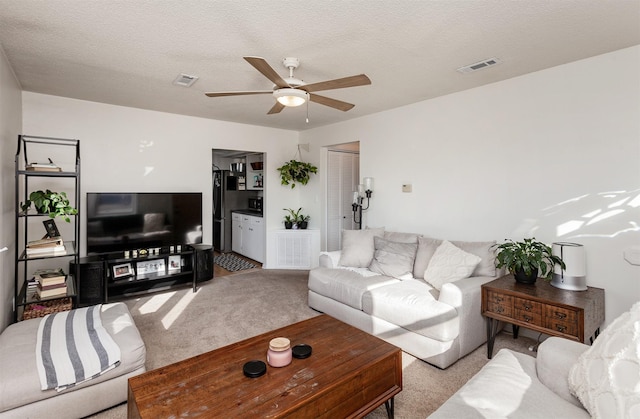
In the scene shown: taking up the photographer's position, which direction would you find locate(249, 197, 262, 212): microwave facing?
facing the viewer and to the left of the viewer

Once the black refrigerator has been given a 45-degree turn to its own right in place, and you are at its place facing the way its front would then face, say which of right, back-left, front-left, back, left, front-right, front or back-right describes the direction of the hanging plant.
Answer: back-left

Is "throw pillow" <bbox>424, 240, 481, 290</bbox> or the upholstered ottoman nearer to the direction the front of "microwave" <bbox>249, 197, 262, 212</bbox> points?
the upholstered ottoman

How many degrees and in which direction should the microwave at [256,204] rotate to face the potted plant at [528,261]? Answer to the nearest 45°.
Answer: approximately 90° to its left

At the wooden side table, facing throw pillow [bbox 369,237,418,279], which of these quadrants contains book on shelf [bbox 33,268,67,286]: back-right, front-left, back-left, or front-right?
front-left

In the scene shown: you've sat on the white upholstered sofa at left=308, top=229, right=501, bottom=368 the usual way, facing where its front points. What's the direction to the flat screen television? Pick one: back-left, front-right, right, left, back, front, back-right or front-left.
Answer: front-right

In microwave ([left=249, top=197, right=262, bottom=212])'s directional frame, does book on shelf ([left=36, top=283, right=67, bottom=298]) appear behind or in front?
in front

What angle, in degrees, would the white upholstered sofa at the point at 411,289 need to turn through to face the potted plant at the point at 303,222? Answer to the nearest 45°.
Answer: approximately 90° to its right

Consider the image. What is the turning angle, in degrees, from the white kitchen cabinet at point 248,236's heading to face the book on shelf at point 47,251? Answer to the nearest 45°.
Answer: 0° — it already faces it

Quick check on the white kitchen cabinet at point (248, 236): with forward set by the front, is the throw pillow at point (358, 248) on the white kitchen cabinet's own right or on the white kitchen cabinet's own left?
on the white kitchen cabinet's own left

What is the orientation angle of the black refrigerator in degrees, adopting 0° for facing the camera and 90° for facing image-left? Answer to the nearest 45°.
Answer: approximately 45°

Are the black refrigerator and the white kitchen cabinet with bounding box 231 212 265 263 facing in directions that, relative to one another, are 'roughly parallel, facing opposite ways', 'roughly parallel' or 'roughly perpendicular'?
roughly parallel

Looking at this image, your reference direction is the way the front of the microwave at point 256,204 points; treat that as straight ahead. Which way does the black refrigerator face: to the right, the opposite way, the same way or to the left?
the same way

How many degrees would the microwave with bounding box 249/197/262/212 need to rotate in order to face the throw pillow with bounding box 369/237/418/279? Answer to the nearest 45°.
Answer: approximately 45° to its left

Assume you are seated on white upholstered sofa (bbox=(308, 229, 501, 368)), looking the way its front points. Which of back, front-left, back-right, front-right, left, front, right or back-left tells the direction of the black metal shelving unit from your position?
front-right

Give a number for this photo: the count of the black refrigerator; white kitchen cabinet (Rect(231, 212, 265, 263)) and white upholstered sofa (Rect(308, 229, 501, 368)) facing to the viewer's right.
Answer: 0

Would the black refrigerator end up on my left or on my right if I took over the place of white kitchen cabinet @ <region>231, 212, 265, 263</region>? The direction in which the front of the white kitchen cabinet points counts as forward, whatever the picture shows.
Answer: on my right

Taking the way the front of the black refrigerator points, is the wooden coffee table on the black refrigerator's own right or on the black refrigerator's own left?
on the black refrigerator's own left
